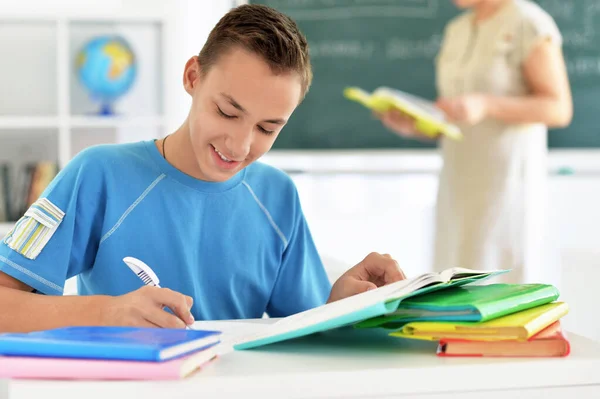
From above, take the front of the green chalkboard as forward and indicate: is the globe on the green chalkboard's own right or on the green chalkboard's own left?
on the green chalkboard's own right

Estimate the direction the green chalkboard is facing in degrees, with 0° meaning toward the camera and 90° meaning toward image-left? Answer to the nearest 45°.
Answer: approximately 0°

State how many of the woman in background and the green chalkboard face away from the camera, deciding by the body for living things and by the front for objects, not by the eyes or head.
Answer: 0

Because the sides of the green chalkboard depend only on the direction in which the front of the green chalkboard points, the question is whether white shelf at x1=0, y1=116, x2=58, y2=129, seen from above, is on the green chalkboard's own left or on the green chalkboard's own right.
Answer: on the green chalkboard's own right

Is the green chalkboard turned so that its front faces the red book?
yes

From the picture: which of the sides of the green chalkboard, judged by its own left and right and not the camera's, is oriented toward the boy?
front

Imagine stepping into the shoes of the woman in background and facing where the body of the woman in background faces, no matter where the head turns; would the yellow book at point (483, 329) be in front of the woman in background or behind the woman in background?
in front

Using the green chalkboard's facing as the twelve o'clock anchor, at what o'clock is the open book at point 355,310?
The open book is roughly at 12 o'clock from the green chalkboard.

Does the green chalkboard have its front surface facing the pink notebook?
yes

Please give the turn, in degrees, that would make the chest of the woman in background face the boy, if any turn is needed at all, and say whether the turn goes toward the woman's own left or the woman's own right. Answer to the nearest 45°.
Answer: approximately 45° to the woman's own left

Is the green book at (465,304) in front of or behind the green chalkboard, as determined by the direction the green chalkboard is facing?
in front

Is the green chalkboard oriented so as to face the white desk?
yes

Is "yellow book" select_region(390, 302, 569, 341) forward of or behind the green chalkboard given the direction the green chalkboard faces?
forward

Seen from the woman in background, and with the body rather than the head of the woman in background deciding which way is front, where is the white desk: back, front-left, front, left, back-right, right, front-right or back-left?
front-left
